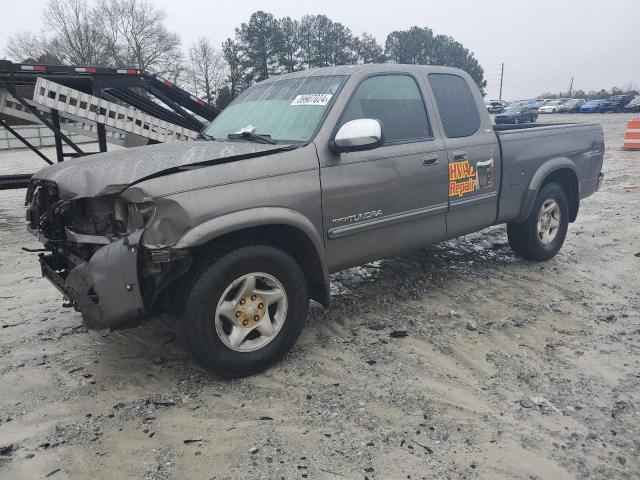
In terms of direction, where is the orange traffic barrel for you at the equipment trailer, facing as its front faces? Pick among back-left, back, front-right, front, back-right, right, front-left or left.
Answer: back

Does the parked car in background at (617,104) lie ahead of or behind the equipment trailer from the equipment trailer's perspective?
behind

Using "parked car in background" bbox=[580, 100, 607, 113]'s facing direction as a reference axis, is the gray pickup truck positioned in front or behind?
in front

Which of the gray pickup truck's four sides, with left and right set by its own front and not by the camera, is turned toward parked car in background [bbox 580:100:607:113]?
back

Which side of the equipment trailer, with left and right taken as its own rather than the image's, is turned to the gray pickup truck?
left

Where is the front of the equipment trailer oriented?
to the viewer's left
